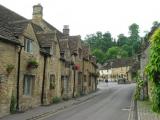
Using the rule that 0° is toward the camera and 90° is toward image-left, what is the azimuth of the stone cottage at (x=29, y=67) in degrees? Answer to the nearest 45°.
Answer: approximately 315°

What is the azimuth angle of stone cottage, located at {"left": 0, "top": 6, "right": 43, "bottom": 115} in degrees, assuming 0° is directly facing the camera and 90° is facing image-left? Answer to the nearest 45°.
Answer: approximately 315°

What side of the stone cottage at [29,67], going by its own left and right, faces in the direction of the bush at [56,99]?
left

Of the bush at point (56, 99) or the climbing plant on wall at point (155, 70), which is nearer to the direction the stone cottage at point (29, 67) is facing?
the climbing plant on wall

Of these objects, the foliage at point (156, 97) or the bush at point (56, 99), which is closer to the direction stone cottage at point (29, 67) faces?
the foliage

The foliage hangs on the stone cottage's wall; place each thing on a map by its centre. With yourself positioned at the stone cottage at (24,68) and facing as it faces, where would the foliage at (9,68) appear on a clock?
The foliage is roughly at 2 o'clock from the stone cottage.

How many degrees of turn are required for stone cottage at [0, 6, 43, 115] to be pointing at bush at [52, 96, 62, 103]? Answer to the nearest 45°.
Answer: approximately 90° to its left

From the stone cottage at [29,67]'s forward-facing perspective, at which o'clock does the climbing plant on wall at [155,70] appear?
The climbing plant on wall is roughly at 1 o'clock from the stone cottage.

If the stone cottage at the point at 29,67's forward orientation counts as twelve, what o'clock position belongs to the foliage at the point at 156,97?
The foliage is roughly at 1 o'clock from the stone cottage.

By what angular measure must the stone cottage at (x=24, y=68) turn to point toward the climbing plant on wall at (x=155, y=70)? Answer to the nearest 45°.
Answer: approximately 45° to its right
